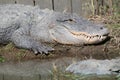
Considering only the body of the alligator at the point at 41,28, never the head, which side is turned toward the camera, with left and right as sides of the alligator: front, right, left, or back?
right
